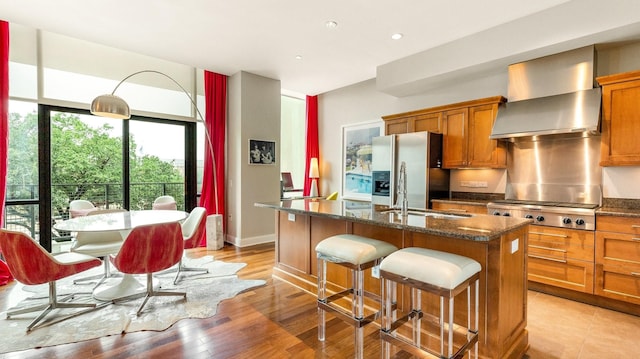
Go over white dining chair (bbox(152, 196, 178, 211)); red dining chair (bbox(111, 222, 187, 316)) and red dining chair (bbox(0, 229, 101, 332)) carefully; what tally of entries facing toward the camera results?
1

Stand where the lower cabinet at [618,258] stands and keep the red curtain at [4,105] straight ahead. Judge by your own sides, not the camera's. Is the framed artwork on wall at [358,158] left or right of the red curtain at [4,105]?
right

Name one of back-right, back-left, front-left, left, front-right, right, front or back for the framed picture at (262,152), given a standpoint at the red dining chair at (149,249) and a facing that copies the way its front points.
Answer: right

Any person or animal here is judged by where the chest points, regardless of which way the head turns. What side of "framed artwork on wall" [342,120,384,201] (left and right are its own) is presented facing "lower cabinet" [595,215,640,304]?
left

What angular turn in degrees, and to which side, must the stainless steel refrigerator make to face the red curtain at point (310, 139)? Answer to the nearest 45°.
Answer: approximately 90° to its right

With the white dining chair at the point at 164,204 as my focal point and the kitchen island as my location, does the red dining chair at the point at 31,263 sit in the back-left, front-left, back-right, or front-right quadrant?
front-left

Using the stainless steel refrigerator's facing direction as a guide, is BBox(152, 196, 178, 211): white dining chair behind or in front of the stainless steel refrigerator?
in front

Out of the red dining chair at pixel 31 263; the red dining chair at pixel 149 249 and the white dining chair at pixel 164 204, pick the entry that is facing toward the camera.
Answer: the white dining chair

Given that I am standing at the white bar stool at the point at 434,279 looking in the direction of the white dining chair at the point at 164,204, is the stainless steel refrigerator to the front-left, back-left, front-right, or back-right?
front-right

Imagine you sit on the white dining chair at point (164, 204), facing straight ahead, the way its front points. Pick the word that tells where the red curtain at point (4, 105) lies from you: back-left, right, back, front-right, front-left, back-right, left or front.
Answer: right

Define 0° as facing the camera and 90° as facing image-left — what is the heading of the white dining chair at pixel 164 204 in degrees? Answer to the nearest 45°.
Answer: approximately 0°

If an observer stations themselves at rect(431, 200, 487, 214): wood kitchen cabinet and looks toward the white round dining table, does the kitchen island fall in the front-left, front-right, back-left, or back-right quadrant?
front-left

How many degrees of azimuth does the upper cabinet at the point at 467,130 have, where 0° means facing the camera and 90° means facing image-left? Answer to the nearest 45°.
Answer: approximately 45°

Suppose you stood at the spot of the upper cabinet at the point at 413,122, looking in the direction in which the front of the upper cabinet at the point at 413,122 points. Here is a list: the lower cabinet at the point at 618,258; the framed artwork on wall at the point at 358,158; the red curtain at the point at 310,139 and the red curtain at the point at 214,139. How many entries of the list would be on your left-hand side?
1

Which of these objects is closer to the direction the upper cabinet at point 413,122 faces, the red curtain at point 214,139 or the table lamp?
the red curtain

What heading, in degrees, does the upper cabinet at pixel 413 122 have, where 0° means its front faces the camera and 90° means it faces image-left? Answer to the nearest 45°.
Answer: approximately 45°

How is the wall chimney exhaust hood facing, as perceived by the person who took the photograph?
facing the viewer and to the left of the viewer

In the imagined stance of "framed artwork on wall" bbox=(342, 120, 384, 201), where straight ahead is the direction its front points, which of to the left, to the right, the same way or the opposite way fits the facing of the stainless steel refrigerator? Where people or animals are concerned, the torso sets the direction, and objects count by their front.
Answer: the same way
